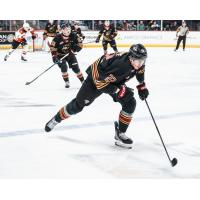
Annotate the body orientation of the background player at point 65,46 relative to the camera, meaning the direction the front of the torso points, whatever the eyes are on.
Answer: toward the camera

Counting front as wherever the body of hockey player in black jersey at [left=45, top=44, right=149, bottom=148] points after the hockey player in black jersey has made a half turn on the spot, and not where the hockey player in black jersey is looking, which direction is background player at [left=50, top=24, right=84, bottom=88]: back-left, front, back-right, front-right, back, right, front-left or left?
front-right

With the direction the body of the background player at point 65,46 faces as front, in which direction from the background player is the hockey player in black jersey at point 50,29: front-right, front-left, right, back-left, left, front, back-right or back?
back

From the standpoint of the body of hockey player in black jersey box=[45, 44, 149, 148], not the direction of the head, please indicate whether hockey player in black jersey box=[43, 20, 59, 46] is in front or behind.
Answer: behind
